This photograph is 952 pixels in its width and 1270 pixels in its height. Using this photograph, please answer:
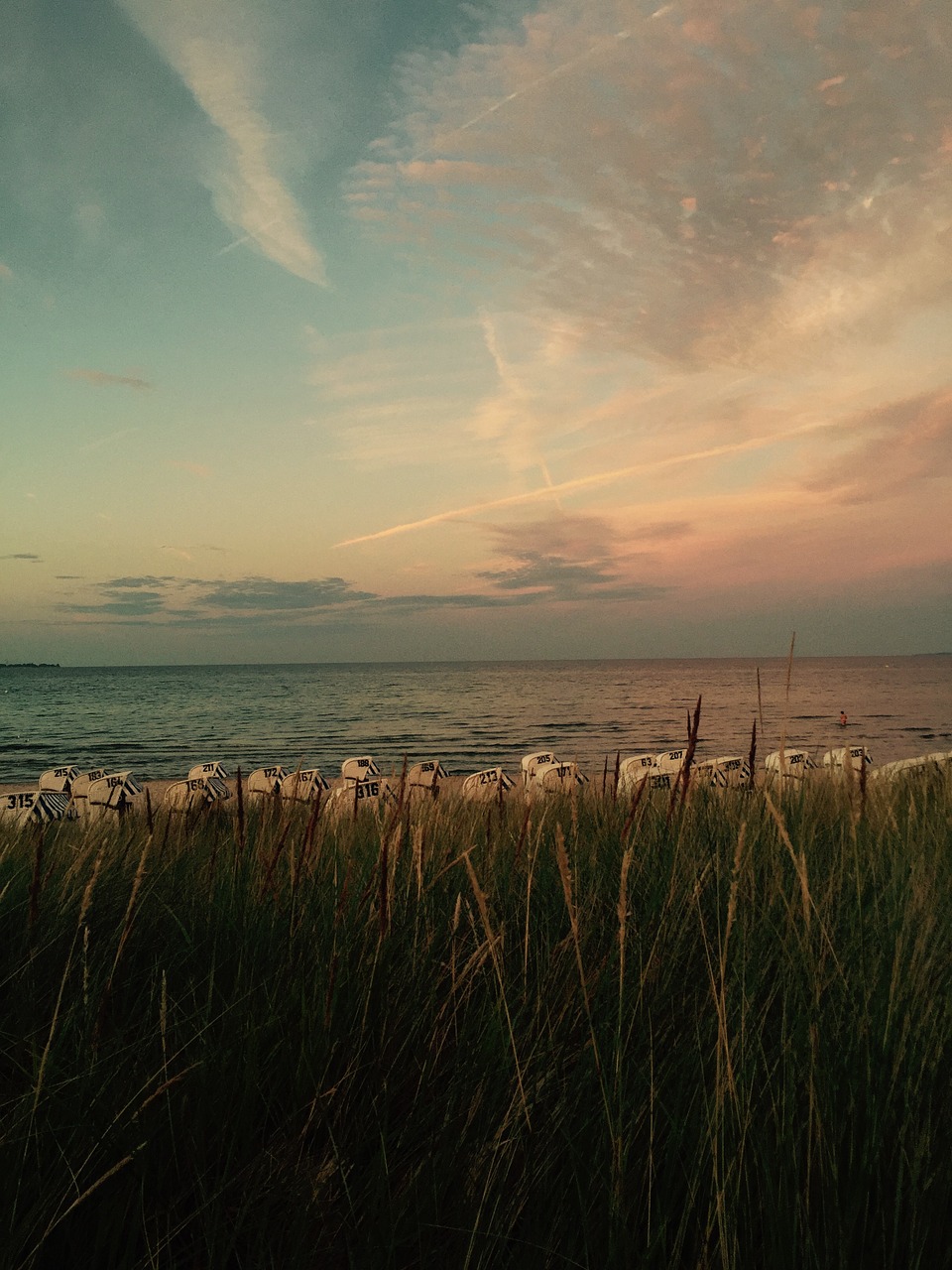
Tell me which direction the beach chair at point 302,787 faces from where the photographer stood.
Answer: facing away from the viewer and to the right of the viewer

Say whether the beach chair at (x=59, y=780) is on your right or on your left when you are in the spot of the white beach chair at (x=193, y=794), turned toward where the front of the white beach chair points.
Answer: on your left

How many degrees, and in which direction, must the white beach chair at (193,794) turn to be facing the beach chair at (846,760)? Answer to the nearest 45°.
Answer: approximately 90° to its right

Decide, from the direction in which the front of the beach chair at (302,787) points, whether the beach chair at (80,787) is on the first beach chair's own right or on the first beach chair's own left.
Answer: on the first beach chair's own left

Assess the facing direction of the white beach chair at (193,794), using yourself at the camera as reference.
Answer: facing away from the viewer and to the right of the viewer

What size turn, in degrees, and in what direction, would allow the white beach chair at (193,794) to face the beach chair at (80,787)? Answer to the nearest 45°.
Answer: approximately 45° to its left

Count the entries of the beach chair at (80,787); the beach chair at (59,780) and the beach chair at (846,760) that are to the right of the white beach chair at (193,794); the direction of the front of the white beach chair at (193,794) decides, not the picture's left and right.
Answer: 1

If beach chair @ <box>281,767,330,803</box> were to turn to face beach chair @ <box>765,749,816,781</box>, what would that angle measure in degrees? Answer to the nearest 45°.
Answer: approximately 90° to its right

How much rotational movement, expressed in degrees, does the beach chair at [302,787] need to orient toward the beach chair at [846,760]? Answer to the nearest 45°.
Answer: approximately 90° to its right
